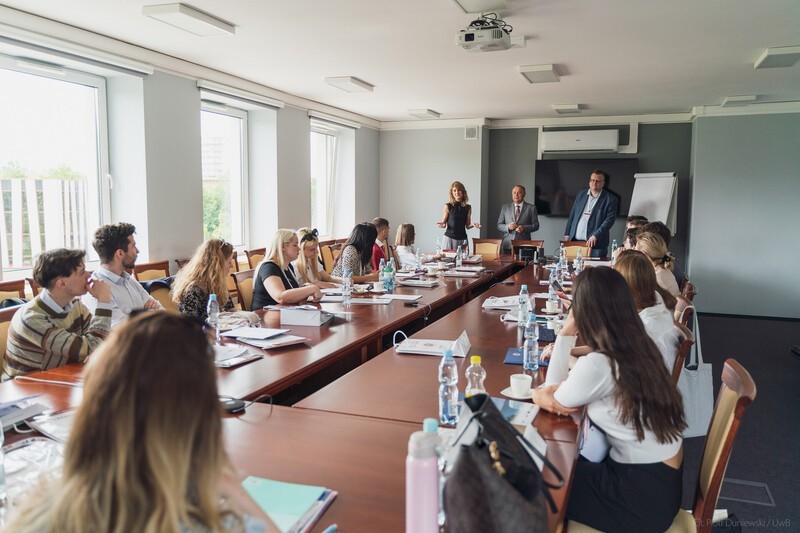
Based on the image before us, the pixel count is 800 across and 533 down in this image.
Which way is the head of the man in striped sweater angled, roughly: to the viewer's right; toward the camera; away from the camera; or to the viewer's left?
to the viewer's right

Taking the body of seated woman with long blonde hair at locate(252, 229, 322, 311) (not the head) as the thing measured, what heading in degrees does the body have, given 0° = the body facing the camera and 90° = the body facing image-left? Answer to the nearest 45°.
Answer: approximately 270°

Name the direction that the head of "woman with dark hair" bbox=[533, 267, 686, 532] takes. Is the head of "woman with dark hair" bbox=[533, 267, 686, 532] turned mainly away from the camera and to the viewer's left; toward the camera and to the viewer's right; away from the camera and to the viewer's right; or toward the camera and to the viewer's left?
away from the camera and to the viewer's left

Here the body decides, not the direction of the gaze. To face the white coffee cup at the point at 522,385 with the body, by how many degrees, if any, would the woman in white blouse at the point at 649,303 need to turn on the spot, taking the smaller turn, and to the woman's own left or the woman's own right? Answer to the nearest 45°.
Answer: approximately 90° to the woman's own left

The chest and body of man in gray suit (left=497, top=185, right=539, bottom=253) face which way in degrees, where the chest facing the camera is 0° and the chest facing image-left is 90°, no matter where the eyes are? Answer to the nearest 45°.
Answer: approximately 0°

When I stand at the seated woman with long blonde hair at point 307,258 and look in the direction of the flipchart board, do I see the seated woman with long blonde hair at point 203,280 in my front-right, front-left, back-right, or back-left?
back-right

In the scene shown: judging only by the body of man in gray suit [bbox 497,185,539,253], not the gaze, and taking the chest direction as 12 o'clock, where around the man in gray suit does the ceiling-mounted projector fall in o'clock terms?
The ceiling-mounted projector is roughly at 12 o'clock from the man in gray suit.

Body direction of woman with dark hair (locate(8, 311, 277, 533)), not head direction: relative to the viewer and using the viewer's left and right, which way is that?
facing away from the viewer

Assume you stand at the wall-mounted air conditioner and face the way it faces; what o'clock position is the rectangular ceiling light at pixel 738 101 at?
The rectangular ceiling light is roughly at 10 o'clock from the wall-mounted air conditioner.

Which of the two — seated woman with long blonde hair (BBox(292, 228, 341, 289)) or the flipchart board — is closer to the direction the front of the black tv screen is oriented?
the seated woman with long blonde hair

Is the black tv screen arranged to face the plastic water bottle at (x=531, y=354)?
yes

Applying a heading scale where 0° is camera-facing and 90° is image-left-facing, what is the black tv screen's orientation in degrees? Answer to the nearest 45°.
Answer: approximately 0°
